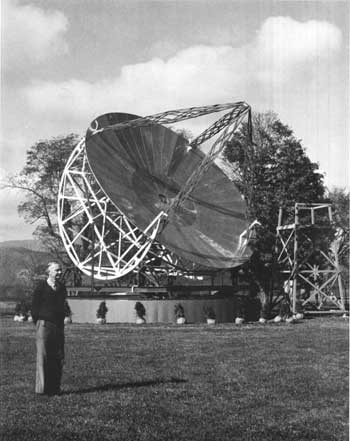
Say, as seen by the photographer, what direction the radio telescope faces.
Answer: facing the viewer and to the right of the viewer

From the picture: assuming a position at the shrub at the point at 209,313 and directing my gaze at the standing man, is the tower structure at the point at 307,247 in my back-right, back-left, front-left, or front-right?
back-left

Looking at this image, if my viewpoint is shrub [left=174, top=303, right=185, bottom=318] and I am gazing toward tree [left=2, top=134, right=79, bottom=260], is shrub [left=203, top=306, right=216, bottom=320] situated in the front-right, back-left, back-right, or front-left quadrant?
back-right

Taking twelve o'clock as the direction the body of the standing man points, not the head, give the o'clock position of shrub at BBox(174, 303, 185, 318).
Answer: The shrub is roughly at 8 o'clock from the standing man.

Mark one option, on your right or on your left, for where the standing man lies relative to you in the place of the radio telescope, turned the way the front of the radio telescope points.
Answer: on your right

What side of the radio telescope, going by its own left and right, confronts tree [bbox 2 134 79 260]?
back

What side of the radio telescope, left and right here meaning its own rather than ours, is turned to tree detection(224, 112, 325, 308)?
left

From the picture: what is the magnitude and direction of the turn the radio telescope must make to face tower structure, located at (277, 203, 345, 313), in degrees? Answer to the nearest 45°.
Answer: approximately 90° to its left

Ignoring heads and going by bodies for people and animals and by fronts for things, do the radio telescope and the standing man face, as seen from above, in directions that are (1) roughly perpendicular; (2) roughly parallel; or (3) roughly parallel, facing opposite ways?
roughly parallel

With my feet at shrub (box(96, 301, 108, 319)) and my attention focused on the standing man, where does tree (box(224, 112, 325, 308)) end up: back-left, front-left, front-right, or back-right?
back-left

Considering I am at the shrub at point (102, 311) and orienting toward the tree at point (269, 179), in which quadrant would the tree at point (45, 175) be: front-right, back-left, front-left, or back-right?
front-left

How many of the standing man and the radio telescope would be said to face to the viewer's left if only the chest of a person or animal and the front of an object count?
0
